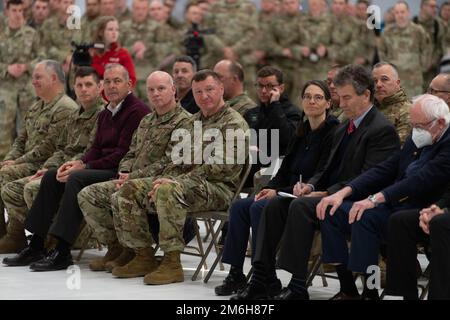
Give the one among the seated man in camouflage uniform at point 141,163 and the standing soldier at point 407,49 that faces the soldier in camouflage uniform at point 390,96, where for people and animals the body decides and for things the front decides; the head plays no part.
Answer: the standing soldier at point 407,49

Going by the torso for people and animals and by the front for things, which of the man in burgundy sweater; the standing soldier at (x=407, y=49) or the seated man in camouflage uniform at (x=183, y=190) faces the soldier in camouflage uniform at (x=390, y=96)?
the standing soldier at (x=407, y=49)

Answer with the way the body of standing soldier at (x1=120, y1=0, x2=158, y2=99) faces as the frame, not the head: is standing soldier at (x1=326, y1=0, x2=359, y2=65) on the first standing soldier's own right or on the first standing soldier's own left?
on the first standing soldier's own left

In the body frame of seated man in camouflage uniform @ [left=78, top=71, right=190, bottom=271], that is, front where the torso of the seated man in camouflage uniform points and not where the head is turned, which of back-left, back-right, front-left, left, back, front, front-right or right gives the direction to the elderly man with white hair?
left

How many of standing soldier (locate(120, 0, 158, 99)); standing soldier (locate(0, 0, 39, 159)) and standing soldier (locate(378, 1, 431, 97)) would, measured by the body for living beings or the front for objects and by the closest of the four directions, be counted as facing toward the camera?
3

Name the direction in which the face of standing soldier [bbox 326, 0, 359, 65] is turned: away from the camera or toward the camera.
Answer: toward the camera

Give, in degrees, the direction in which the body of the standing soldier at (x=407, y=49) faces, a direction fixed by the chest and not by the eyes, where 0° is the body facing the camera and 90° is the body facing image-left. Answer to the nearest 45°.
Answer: approximately 0°

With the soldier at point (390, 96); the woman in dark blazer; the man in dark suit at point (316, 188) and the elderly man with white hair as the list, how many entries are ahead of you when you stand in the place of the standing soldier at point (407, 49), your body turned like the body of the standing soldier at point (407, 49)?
4

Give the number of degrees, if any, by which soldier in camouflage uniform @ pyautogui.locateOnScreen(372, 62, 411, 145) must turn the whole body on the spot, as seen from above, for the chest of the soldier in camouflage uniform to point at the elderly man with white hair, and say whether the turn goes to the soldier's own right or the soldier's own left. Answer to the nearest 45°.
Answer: approximately 45° to the soldier's own left

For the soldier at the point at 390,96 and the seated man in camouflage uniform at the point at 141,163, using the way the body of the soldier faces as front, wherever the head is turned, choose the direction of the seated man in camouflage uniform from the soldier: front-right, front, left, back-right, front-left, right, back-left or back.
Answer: front-right

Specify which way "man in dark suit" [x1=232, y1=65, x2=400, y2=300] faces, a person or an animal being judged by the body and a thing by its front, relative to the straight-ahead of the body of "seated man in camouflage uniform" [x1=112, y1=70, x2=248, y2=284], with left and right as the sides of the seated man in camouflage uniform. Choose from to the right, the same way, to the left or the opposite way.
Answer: the same way

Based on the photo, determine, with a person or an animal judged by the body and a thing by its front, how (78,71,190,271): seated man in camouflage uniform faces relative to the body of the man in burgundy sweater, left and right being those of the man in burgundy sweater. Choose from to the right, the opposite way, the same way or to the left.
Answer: the same way

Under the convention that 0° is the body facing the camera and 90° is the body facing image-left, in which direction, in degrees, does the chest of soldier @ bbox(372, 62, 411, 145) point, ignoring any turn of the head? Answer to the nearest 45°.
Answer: approximately 45°

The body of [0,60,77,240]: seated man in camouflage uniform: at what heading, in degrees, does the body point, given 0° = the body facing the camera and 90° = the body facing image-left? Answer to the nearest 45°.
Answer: approximately 45°

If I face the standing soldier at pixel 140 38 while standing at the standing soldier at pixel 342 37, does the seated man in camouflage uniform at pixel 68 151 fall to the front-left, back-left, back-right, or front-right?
front-left

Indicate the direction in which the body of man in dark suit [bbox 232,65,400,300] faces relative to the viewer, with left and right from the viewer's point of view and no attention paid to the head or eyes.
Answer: facing the viewer and to the left of the viewer

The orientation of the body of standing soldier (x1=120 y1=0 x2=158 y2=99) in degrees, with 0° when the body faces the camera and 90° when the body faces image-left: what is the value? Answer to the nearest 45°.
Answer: approximately 0°

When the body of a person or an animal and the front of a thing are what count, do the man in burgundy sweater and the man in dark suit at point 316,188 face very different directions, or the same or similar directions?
same or similar directions
